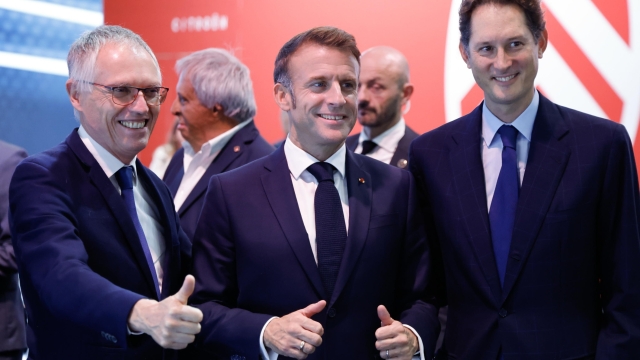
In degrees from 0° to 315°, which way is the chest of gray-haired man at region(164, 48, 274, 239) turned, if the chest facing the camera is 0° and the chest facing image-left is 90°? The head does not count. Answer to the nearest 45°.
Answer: approximately 45°

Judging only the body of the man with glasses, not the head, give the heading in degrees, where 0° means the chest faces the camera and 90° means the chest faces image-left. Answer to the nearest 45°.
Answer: approximately 315°

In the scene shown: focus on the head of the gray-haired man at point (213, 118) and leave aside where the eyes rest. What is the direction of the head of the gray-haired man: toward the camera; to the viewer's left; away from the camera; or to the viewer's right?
to the viewer's left

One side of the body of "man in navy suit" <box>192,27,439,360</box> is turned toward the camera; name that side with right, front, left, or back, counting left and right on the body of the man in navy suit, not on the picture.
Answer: front

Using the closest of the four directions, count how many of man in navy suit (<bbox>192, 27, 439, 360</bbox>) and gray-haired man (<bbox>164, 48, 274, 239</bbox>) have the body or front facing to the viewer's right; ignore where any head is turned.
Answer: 0

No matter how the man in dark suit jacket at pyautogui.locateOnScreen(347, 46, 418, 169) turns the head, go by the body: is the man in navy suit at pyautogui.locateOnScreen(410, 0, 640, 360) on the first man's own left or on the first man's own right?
on the first man's own left

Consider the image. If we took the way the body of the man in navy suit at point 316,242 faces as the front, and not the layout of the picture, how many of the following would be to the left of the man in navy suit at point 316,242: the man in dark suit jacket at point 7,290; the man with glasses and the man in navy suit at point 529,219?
1

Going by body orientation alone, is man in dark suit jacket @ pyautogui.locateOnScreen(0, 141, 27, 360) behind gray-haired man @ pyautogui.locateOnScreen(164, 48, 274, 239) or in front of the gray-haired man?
in front

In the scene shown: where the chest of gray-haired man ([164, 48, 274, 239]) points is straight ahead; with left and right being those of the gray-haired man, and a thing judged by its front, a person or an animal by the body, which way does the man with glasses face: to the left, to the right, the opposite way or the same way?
to the left

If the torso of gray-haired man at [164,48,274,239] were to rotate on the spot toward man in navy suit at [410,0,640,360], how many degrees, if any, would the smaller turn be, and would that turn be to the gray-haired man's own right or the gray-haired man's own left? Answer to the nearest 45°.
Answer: approximately 90° to the gray-haired man's own left

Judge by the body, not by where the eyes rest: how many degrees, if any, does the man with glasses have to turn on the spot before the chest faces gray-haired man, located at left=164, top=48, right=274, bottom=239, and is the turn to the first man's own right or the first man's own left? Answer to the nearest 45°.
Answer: approximately 135° to the first man's own left

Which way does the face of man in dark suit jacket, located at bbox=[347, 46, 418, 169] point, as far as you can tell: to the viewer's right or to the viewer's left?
to the viewer's left

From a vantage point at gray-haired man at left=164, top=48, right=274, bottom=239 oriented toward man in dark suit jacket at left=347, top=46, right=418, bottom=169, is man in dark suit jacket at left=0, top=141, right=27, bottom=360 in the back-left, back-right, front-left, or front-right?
back-right
